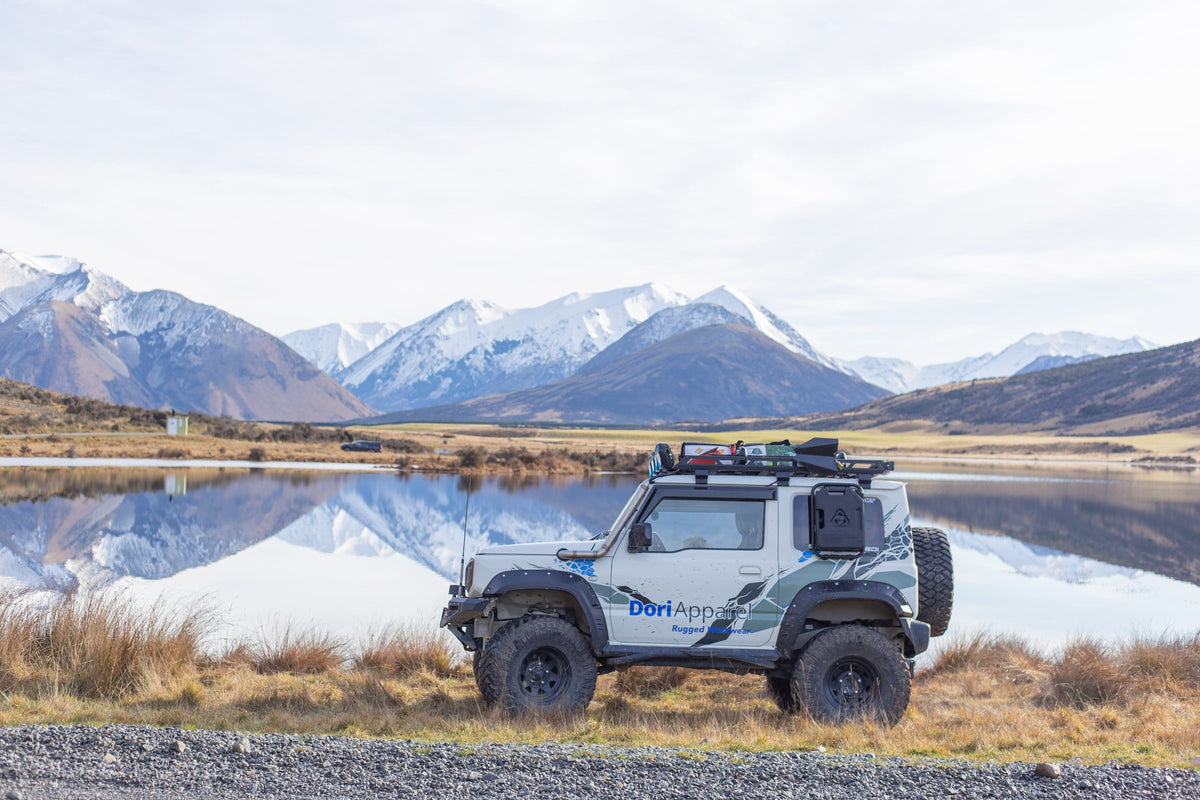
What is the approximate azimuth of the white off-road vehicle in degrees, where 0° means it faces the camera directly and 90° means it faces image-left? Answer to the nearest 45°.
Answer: approximately 90°

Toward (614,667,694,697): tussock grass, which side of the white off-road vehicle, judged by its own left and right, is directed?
right

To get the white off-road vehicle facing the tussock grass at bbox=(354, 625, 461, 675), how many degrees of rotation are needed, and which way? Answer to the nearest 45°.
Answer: approximately 45° to its right

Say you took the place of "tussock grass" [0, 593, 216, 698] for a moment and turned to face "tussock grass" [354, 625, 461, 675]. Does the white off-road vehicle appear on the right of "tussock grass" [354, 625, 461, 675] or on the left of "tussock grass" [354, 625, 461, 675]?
right

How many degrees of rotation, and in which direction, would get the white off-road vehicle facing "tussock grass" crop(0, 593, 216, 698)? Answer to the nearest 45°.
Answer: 0° — it already faces it
